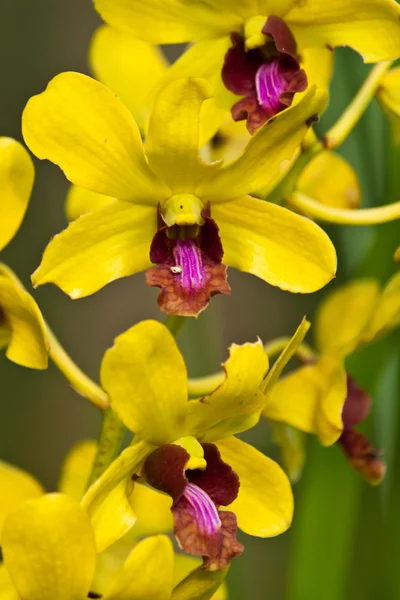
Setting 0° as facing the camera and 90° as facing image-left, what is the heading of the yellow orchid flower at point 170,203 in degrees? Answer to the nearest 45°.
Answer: approximately 0°

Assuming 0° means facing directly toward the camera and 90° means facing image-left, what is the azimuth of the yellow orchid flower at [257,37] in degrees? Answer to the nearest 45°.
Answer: approximately 0°

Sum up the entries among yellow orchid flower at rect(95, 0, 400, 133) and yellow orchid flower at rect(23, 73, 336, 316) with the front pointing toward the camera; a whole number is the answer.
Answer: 2
